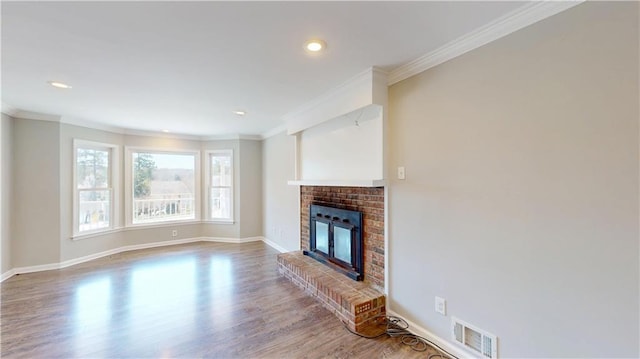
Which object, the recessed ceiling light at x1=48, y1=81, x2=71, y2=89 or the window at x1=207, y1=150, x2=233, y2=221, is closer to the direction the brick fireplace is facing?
the recessed ceiling light

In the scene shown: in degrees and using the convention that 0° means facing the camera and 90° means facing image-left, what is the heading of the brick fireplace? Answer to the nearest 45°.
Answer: approximately 45°

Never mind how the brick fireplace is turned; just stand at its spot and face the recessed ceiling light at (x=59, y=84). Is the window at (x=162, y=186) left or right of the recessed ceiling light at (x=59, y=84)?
right

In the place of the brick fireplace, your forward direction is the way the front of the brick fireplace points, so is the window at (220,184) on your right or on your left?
on your right

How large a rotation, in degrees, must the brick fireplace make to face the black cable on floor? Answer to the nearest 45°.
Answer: approximately 90° to its left

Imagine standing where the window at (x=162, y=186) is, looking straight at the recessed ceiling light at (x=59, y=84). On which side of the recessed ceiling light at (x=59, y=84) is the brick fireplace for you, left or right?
left

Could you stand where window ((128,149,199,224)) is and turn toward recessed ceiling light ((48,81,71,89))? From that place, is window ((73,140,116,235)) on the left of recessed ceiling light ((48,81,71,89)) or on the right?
right

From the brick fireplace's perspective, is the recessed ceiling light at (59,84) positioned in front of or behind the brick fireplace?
in front

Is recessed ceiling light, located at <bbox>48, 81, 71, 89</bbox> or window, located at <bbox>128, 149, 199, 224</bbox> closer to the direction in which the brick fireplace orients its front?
the recessed ceiling light
